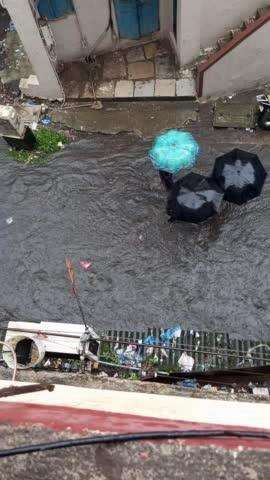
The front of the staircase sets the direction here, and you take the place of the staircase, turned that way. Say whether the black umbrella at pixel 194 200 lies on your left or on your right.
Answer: on your left
